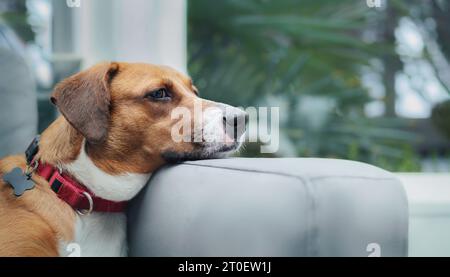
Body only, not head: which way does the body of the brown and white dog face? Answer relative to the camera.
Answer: to the viewer's right
